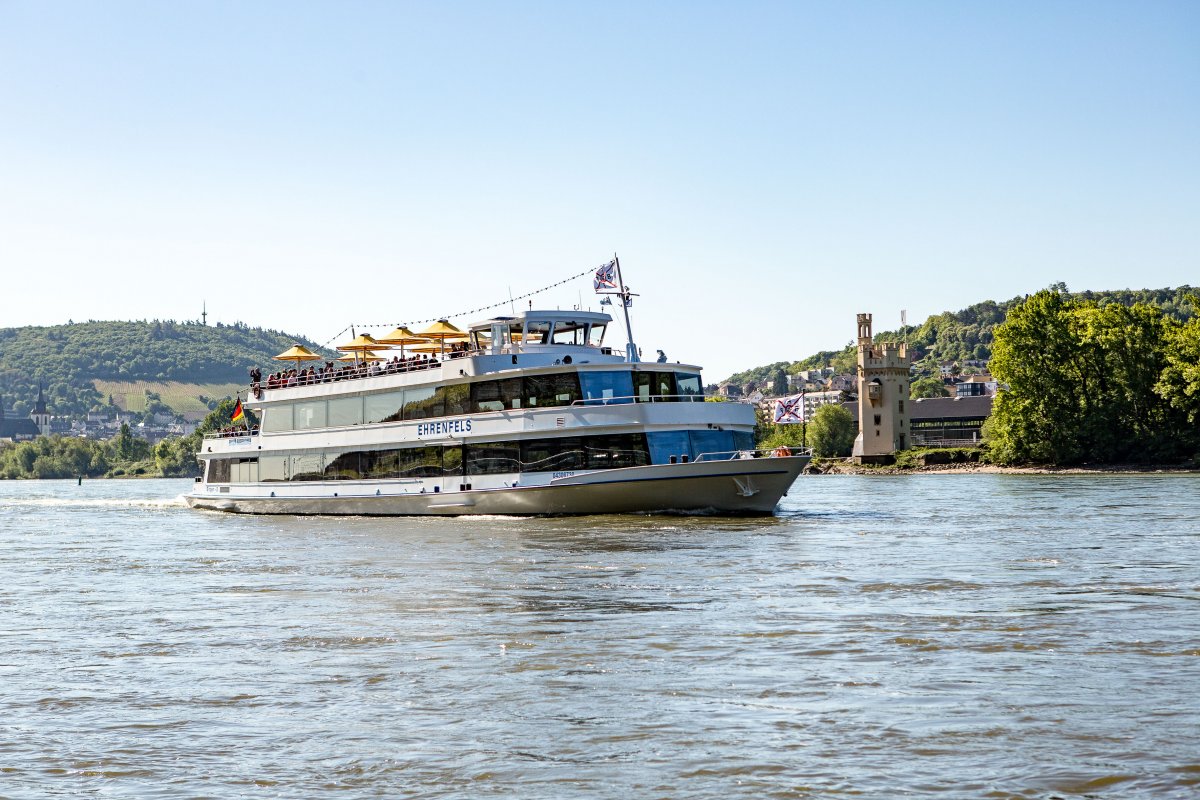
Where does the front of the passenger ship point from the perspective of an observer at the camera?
facing the viewer and to the right of the viewer
